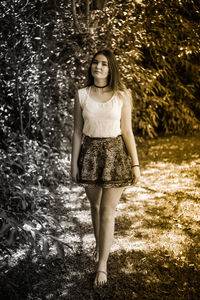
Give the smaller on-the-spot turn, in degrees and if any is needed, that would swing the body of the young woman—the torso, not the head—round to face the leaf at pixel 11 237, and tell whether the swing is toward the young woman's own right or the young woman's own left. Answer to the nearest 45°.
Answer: approximately 45° to the young woman's own right

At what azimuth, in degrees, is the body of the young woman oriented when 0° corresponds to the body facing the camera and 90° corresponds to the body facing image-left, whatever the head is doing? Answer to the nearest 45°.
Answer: approximately 0°
